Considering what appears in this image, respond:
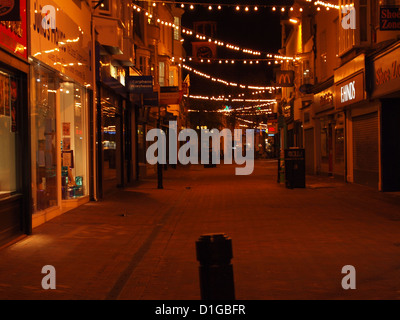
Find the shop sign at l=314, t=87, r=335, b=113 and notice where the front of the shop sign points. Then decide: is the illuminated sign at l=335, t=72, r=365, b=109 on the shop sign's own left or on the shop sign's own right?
on the shop sign's own left

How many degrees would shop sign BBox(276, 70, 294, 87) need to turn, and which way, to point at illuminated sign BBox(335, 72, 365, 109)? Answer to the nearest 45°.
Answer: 0° — it already faces it

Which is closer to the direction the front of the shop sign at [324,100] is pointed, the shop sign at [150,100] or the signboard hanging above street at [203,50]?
the shop sign

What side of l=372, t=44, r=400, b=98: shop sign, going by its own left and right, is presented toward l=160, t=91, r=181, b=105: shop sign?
right

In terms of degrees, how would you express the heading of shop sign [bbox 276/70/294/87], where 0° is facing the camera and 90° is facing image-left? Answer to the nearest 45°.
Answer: approximately 0°

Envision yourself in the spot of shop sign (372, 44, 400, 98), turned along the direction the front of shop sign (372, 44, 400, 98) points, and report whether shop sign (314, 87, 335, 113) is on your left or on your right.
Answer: on your right

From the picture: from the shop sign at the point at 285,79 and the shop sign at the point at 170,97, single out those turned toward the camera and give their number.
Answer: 2

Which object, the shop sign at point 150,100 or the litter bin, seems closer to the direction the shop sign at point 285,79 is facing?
the litter bin

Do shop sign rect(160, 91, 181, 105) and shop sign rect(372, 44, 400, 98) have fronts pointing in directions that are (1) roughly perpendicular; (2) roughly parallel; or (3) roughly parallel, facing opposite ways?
roughly perpendicular

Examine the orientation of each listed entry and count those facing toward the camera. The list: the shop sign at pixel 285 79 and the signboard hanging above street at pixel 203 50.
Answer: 2

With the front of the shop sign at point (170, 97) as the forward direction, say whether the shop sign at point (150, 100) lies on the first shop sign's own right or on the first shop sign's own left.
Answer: on the first shop sign's own right

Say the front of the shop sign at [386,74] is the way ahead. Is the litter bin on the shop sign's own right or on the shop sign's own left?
on the shop sign's own right
